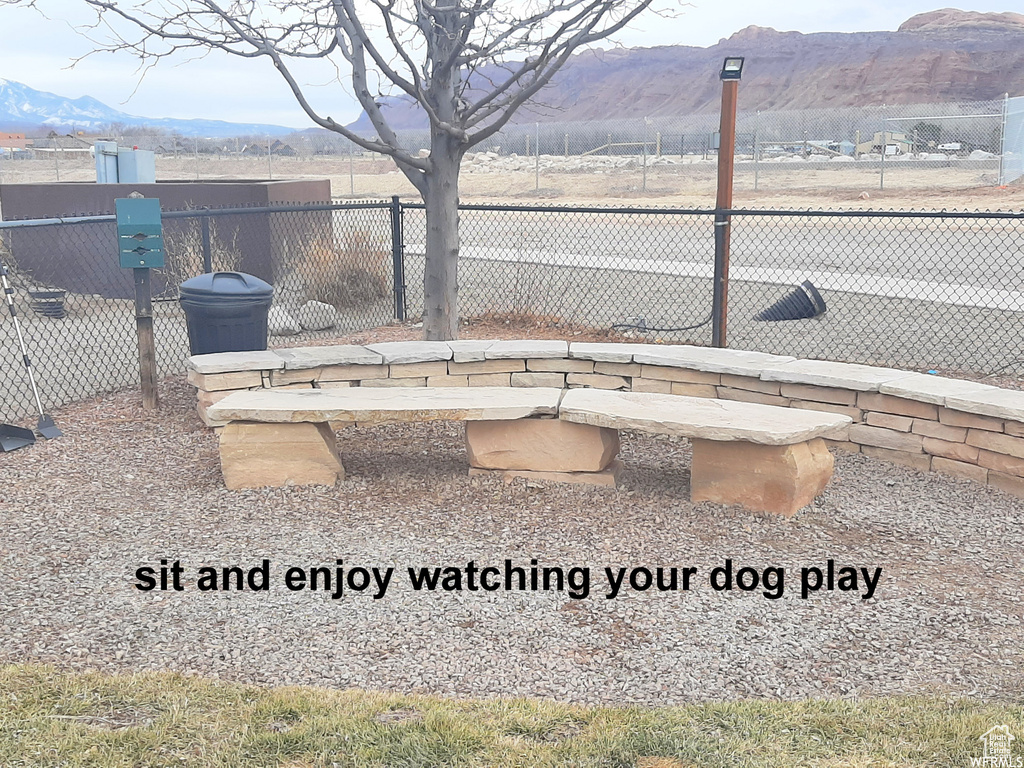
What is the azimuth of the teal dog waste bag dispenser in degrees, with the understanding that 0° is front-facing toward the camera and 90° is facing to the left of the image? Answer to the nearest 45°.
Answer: approximately 0°

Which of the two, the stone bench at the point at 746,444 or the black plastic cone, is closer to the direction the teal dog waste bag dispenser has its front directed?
the stone bench

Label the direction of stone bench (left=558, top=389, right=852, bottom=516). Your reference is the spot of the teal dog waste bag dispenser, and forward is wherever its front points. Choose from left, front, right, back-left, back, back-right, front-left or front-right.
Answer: front-left

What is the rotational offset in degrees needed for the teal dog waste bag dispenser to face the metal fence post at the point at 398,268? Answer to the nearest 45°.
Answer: approximately 135° to its left

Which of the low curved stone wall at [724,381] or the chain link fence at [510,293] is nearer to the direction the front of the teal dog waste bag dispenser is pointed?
the low curved stone wall

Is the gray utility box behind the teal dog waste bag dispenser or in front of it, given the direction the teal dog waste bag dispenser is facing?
behind

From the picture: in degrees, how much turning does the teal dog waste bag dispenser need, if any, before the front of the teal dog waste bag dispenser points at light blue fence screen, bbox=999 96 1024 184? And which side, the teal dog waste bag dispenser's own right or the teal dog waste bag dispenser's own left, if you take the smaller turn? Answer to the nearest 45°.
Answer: approximately 135° to the teal dog waste bag dispenser's own left

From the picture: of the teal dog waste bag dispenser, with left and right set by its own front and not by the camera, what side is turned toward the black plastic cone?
left

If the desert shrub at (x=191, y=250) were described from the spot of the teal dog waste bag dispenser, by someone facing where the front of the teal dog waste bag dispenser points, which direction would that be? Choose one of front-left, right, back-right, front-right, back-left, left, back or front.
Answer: back

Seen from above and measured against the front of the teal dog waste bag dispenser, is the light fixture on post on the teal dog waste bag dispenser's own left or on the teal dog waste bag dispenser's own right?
on the teal dog waste bag dispenser's own left
